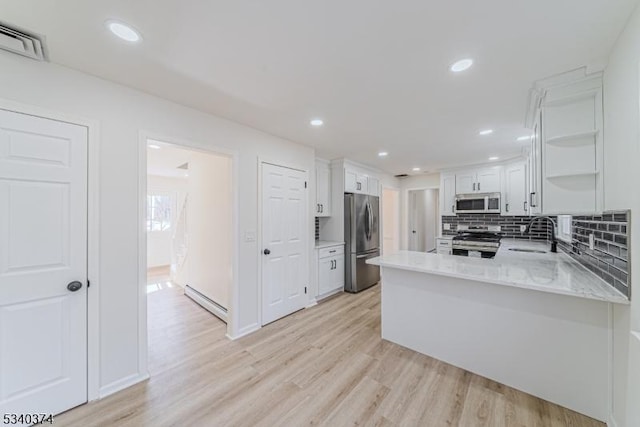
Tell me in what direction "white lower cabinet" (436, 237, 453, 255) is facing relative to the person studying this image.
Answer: facing the viewer

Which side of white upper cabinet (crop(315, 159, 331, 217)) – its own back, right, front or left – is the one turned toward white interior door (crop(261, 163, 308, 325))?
right

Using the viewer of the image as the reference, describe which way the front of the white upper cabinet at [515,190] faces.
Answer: facing the viewer and to the left of the viewer

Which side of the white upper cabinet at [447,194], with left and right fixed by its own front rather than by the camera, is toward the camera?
front

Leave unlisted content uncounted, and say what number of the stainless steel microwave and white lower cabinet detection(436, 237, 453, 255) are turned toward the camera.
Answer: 2

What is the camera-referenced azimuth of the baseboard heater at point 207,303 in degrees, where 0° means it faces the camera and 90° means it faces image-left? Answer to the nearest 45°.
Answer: approximately 45°

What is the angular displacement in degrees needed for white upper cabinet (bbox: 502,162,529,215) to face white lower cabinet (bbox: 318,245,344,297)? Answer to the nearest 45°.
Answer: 0° — it already faces it

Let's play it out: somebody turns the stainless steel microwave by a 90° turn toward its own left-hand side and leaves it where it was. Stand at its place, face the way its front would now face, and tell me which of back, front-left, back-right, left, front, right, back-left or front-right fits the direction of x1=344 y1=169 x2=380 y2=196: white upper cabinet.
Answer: back-right

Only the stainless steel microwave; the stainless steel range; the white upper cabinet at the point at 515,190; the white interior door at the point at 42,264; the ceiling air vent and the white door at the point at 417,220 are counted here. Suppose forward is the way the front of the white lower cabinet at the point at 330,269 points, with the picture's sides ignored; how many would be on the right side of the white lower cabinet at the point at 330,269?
2

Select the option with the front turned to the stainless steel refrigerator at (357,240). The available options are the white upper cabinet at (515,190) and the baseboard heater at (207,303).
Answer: the white upper cabinet

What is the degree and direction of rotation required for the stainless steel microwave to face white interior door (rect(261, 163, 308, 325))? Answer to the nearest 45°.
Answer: approximately 45° to its right

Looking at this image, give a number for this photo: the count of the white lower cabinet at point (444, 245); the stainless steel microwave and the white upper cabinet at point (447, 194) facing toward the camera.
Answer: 3

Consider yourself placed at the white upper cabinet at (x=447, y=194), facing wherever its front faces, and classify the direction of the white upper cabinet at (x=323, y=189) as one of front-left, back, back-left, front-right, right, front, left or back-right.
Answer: front-right

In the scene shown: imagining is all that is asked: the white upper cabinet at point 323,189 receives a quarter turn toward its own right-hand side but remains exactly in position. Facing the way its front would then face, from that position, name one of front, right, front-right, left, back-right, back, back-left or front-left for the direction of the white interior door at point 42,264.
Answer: front
